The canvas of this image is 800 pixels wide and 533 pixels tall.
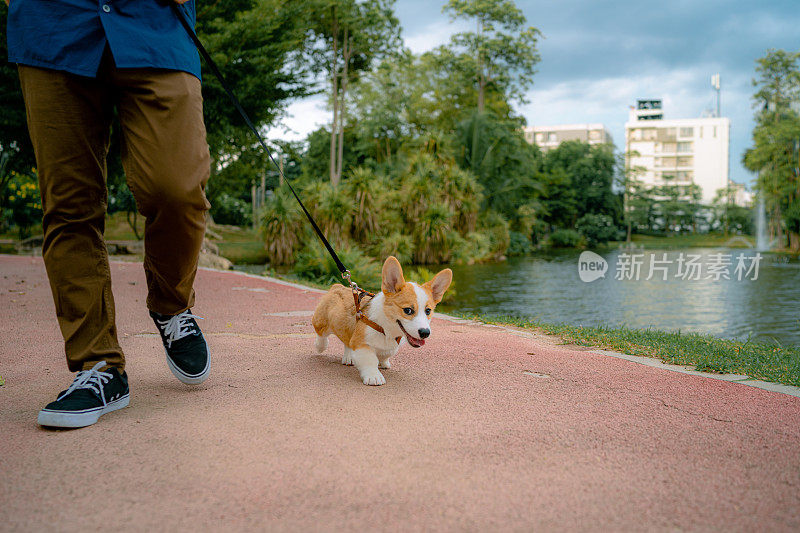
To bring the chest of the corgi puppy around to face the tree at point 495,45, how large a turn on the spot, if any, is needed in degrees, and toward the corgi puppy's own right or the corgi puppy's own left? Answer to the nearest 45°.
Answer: approximately 135° to the corgi puppy's own left

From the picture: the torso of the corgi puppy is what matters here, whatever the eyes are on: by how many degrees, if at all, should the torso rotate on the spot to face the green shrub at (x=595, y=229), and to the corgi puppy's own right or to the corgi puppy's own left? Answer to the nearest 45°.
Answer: approximately 135° to the corgi puppy's own left

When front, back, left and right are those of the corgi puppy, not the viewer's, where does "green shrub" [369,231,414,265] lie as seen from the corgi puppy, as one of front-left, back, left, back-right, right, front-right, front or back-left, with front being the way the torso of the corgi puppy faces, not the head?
back-left

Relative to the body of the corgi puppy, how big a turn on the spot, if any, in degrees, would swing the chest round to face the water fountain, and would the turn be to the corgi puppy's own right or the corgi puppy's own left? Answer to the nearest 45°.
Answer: approximately 90° to the corgi puppy's own left

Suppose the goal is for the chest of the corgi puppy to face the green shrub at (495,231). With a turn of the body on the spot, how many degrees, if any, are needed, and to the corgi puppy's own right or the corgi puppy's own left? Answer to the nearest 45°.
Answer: approximately 135° to the corgi puppy's own left

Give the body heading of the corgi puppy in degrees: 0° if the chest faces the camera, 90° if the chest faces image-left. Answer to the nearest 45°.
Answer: approximately 315°

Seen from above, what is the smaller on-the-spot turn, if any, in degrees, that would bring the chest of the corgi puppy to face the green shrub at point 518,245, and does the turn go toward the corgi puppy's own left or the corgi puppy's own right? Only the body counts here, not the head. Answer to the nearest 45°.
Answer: approximately 135° to the corgi puppy's own left

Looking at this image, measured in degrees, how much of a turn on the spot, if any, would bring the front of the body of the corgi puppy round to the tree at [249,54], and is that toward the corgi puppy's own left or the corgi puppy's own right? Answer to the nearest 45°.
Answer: approximately 135° to the corgi puppy's own left

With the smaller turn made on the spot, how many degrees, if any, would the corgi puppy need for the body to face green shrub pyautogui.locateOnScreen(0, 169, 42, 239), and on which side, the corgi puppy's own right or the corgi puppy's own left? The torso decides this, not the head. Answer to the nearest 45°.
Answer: approximately 180°

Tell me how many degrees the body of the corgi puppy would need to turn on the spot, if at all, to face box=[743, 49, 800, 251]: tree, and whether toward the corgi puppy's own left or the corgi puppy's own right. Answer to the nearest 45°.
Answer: approximately 90° to the corgi puppy's own left
